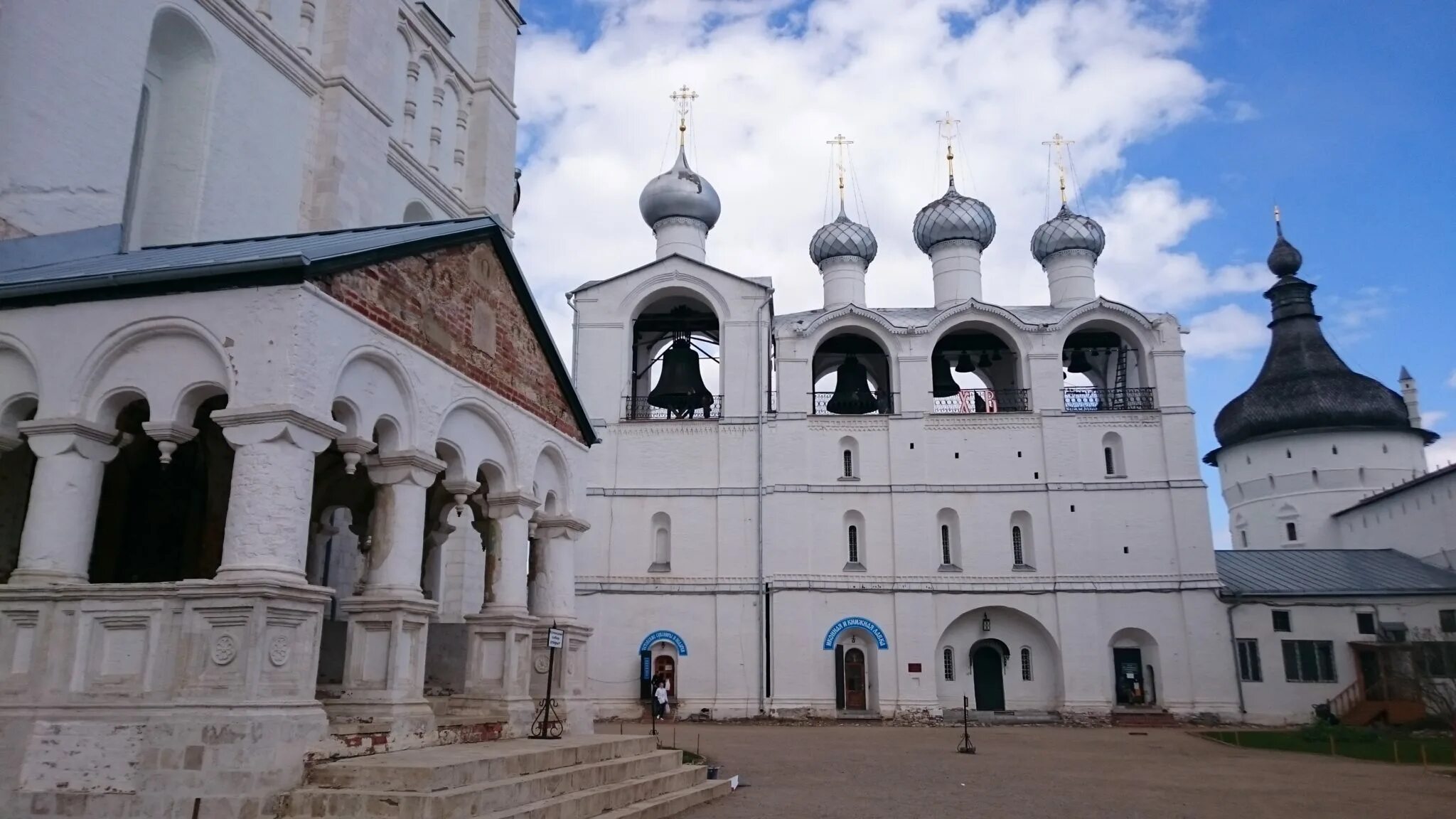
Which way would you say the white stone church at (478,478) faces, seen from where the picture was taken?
facing the viewer
